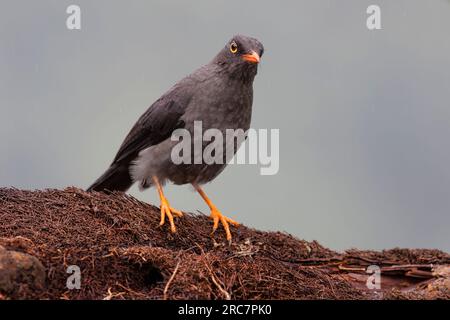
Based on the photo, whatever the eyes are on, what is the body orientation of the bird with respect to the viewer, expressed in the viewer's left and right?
facing the viewer and to the right of the viewer
